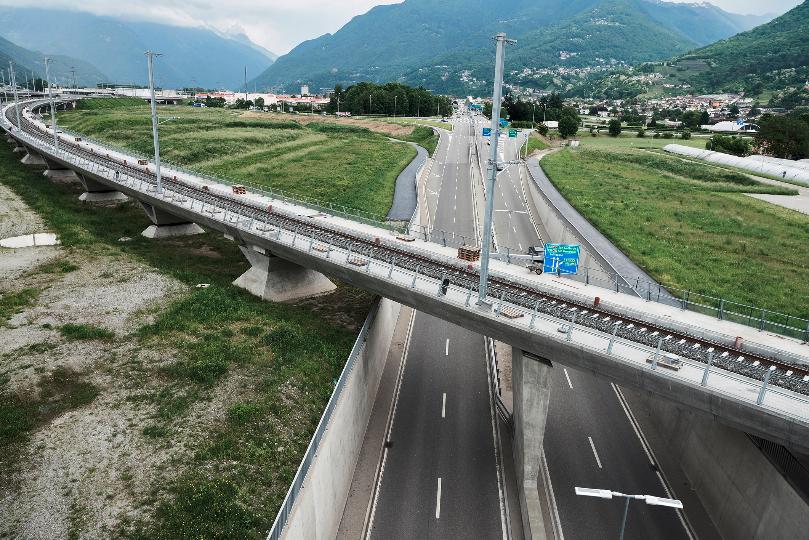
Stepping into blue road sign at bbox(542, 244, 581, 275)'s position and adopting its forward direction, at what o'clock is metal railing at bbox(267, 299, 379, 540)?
The metal railing is roughly at 1 o'clock from the blue road sign.

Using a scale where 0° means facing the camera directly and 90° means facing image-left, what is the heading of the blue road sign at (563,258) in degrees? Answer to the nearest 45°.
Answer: approximately 0°

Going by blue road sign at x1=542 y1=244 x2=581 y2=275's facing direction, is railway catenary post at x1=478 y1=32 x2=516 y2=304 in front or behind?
in front
